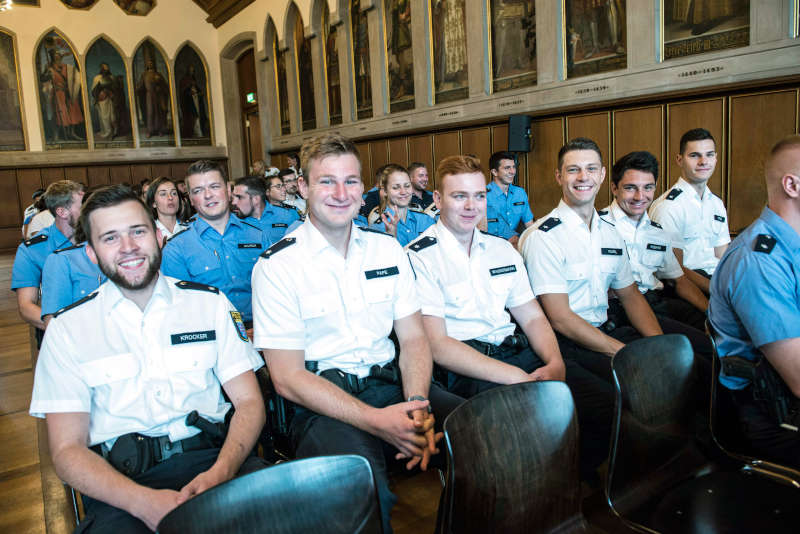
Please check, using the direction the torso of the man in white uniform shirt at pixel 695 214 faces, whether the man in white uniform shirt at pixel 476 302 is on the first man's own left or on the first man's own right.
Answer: on the first man's own right

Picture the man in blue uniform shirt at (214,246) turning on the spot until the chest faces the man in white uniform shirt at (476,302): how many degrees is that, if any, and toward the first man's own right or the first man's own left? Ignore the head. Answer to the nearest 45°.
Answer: approximately 45° to the first man's own left

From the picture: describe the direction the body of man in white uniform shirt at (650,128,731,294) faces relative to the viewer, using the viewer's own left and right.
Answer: facing the viewer and to the right of the viewer

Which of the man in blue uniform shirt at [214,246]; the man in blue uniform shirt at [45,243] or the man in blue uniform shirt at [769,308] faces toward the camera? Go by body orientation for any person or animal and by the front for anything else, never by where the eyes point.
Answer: the man in blue uniform shirt at [214,246]

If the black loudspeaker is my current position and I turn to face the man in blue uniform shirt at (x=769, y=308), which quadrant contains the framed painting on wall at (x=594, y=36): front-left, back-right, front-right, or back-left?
front-left

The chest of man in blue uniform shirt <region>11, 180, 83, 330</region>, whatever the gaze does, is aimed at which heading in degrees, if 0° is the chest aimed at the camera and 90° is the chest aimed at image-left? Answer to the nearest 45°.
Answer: approximately 270°

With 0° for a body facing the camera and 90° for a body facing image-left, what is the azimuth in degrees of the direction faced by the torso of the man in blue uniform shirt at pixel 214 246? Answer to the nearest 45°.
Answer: approximately 0°

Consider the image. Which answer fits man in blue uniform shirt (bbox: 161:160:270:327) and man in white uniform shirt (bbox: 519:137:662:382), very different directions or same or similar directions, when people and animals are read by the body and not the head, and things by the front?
same or similar directions
